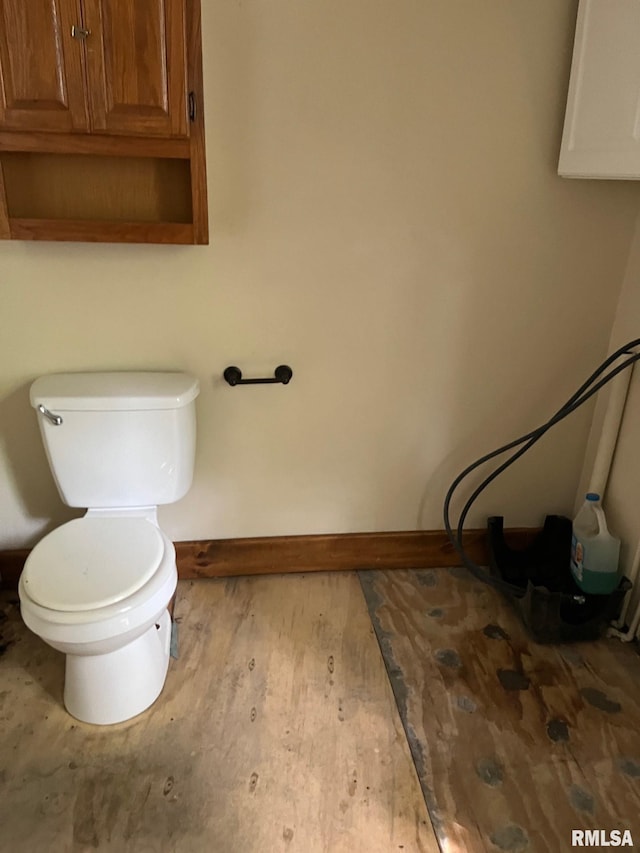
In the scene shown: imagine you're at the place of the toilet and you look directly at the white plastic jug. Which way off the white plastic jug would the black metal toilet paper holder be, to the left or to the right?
left

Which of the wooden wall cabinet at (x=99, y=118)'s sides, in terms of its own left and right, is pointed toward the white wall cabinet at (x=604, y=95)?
left

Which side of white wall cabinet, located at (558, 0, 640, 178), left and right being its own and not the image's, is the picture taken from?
front

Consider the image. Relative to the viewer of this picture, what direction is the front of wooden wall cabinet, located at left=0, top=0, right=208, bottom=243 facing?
facing the viewer

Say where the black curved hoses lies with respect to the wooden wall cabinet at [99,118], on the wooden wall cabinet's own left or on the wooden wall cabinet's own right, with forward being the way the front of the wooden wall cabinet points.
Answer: on the wooden wall cabinet's own left

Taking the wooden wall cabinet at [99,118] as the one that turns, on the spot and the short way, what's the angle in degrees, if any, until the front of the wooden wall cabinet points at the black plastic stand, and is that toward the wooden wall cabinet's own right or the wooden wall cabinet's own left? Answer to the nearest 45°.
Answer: approximately 90° to the wooden wall cabinet's own left

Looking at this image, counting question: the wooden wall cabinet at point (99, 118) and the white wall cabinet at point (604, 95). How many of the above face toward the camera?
2
